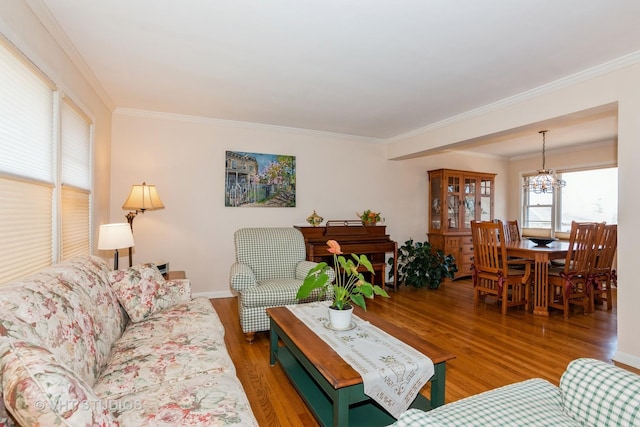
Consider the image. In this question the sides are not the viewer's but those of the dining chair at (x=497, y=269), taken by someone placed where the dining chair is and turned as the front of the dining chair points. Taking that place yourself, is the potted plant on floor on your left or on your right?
on your left

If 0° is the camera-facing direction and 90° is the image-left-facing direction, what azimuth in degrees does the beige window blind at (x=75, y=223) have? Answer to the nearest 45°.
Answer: approximately 315°

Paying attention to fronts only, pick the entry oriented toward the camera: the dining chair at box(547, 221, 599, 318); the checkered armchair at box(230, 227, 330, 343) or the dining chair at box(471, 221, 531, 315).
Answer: the checkered armchair

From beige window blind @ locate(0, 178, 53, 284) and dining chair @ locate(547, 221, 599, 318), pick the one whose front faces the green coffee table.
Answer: the beige window blind

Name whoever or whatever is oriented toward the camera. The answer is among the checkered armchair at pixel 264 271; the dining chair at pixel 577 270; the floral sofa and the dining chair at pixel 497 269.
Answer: the checkered armchair

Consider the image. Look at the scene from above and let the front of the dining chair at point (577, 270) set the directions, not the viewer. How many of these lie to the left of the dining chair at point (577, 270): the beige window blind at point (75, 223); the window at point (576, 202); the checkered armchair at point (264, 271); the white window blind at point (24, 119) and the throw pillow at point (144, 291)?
4

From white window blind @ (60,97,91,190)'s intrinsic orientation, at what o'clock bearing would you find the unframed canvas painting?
The unframed canvas painting is roughly at 10 o'clock from the white window blind.

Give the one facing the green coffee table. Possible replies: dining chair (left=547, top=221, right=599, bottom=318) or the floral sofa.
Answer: the floral sofa

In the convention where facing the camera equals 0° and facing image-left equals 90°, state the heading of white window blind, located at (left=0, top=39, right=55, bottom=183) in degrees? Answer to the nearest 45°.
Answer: approximately 315°

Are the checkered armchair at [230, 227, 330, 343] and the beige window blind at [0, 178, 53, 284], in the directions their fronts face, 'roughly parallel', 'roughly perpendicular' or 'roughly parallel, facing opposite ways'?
roughly perpendicular

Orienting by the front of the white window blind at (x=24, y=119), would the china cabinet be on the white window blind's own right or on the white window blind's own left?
on the white window blind's own left

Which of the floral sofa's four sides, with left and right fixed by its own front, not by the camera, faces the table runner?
front

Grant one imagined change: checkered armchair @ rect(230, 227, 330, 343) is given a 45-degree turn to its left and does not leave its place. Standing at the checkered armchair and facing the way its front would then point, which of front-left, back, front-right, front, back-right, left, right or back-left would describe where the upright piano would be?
left

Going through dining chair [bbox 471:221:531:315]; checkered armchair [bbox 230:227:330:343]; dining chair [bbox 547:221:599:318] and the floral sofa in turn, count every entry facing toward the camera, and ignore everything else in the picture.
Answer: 1

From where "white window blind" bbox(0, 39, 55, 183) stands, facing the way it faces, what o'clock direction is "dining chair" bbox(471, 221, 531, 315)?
The dining chair is roughly at 11 o'clock from the white window blind.

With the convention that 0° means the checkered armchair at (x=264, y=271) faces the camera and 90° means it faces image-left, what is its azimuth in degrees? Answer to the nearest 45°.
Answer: approximately 0°

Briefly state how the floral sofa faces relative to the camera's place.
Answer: facing to the right of the viewer

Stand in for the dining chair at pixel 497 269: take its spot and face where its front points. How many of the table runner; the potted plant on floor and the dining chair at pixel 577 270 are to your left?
1

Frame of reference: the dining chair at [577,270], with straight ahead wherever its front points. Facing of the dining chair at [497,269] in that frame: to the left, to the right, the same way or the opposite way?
to the right

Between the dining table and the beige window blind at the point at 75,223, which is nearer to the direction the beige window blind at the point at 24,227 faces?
the dining table

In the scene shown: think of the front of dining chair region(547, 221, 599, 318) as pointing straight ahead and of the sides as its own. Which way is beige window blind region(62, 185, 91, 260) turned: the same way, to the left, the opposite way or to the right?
to the right
